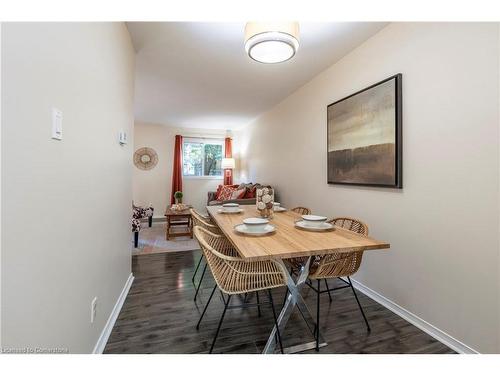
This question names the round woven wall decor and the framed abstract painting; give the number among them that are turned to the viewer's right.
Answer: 0

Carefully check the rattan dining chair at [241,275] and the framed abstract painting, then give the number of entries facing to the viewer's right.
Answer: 1

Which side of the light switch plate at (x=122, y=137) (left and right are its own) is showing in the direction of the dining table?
front

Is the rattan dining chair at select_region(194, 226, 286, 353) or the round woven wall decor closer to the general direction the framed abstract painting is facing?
the rattan dining chair

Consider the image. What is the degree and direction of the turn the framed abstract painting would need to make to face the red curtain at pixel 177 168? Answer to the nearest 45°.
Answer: approximately 90° to its right

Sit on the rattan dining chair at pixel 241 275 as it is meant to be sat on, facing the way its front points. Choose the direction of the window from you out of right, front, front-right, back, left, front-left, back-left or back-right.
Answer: left

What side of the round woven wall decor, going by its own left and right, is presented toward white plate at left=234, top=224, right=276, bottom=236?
front

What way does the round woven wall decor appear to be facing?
toward the camera

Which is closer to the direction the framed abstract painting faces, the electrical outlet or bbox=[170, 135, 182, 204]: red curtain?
the electrical outlet

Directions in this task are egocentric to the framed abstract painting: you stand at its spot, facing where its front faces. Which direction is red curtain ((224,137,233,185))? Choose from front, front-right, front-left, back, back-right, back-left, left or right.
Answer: right

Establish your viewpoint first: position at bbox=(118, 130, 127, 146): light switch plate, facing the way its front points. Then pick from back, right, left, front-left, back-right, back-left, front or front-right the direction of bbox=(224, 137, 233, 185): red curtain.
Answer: left

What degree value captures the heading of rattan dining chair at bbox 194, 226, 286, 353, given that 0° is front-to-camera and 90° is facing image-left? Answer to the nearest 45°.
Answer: approximately 270°

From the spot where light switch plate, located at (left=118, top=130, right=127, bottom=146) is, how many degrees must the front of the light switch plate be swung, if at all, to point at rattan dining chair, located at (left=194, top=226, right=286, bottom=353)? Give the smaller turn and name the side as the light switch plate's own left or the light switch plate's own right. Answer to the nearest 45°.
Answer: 0° — it already faces it

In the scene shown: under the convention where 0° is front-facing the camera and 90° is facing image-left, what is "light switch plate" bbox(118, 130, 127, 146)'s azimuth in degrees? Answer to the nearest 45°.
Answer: approximately 315°

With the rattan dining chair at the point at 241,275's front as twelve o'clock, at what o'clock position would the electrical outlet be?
The electrical outlet is roughly at 6 o'clock from the rattan dining chair.
